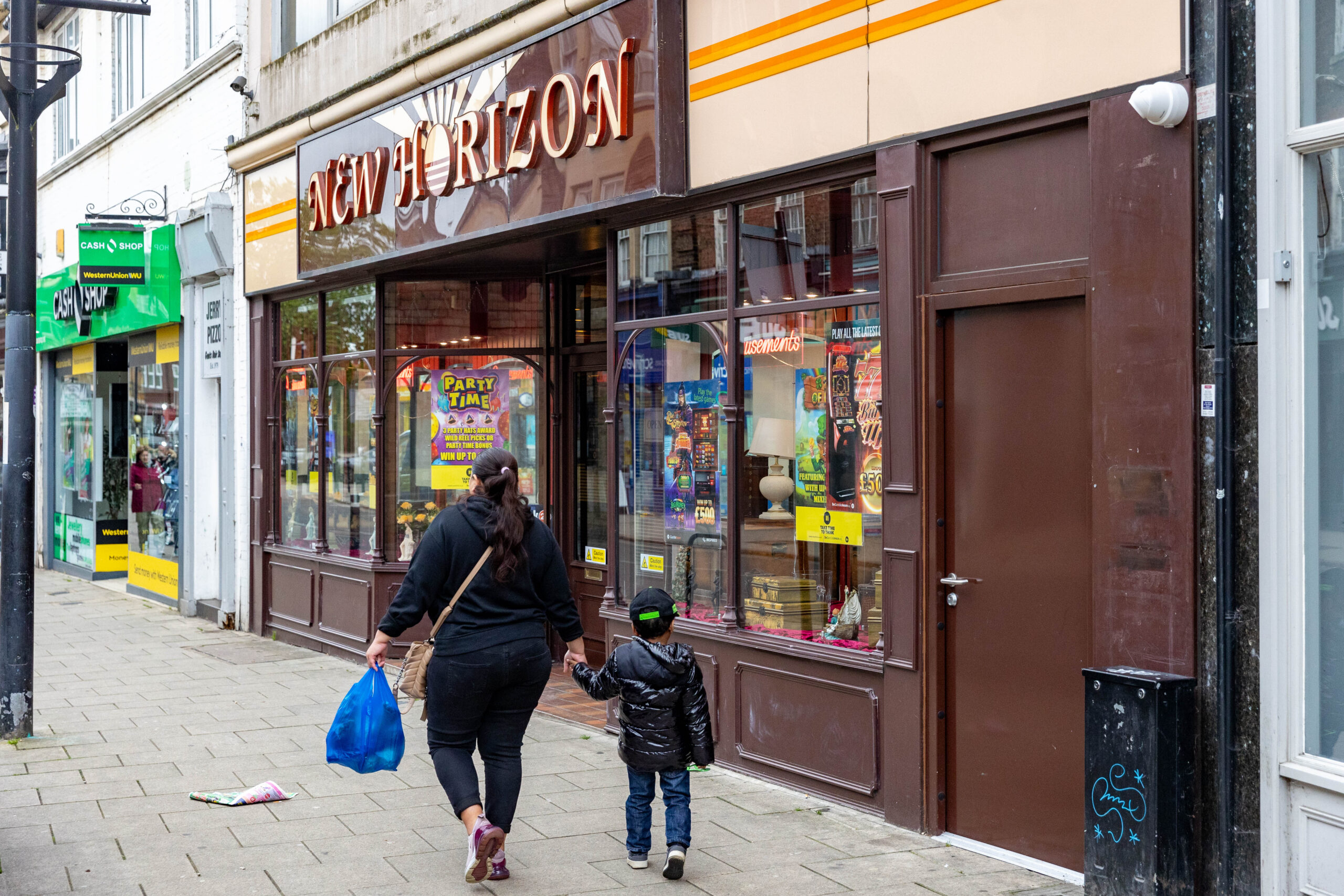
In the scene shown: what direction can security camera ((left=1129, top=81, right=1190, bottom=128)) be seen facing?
to the viewer's left

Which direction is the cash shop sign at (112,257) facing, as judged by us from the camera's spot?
facing the viewer

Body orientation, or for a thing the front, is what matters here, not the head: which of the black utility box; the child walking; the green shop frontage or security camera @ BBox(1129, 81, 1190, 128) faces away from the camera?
the child walking

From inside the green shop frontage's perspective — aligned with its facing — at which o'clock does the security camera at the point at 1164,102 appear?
The security camera is roughly at 10 o'clock from the green shop frontage.

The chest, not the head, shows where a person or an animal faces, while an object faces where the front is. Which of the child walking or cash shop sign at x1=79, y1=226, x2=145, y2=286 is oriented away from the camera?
the child walking

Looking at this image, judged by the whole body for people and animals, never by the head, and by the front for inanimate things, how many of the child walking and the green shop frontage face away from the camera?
1

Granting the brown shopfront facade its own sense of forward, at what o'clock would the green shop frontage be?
The green shop frontage is roughly at 3 o'clock from the brown shopfront facade.

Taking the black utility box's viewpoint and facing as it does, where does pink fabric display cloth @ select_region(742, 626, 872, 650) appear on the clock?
The pink fabric display cloth is roughly at 3 o'clock from the black utility box.

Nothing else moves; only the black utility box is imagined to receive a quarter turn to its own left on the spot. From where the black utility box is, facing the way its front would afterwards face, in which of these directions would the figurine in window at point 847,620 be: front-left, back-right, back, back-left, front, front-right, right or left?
back

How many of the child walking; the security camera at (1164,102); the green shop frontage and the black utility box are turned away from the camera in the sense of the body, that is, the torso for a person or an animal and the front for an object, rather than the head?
1

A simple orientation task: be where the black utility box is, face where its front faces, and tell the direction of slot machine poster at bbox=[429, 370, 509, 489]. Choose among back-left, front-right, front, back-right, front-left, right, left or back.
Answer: right

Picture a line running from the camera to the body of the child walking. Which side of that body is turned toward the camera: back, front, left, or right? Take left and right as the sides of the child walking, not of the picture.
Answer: back

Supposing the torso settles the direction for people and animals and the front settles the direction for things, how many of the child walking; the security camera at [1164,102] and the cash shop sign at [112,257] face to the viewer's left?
1

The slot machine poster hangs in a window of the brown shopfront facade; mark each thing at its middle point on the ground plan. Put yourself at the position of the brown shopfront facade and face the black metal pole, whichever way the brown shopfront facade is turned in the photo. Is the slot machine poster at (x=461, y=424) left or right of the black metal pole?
right

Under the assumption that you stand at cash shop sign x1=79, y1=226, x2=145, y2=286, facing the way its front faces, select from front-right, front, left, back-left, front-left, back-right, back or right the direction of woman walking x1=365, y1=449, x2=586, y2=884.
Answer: front

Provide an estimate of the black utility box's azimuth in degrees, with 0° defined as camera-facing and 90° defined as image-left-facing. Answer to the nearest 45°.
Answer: approximately 45°

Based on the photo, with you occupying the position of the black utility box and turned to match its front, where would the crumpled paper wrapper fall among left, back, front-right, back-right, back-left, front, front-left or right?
front-right
